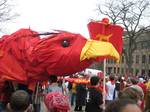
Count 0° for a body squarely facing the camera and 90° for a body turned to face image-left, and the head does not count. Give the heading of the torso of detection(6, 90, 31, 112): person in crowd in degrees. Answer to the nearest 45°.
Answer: approximately 180°

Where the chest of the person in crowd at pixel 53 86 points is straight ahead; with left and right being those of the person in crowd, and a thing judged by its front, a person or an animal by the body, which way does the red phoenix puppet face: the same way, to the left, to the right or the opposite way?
to the right

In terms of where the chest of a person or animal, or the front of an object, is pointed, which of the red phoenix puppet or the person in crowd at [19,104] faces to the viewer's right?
the red phoenix puppet

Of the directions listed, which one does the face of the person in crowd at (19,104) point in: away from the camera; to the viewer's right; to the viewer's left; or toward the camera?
away from the camera

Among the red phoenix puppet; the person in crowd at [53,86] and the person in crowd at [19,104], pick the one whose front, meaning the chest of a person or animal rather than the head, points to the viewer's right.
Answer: the red phoenix puppet

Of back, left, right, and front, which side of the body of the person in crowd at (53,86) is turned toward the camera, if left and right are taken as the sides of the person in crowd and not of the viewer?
back

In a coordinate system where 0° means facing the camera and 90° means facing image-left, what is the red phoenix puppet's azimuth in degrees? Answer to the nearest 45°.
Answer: approximately 270°

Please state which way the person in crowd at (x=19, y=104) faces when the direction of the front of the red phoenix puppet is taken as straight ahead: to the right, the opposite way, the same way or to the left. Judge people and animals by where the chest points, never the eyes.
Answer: to the left

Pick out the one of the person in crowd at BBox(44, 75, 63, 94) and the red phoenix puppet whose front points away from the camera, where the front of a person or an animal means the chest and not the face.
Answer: the person in crowd
